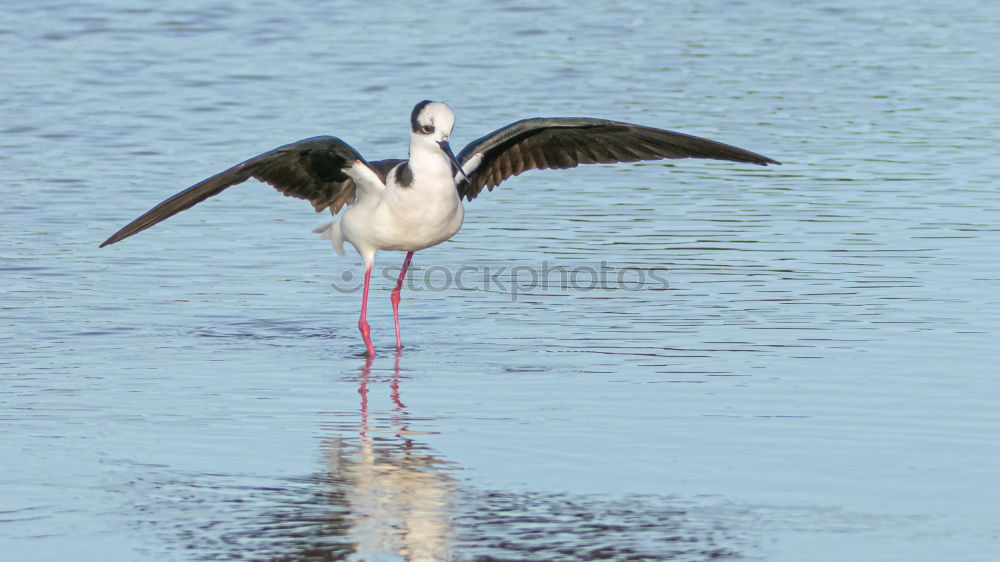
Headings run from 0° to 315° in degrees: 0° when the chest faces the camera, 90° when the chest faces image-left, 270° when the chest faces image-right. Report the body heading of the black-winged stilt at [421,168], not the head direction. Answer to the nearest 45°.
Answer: approximately 315°
